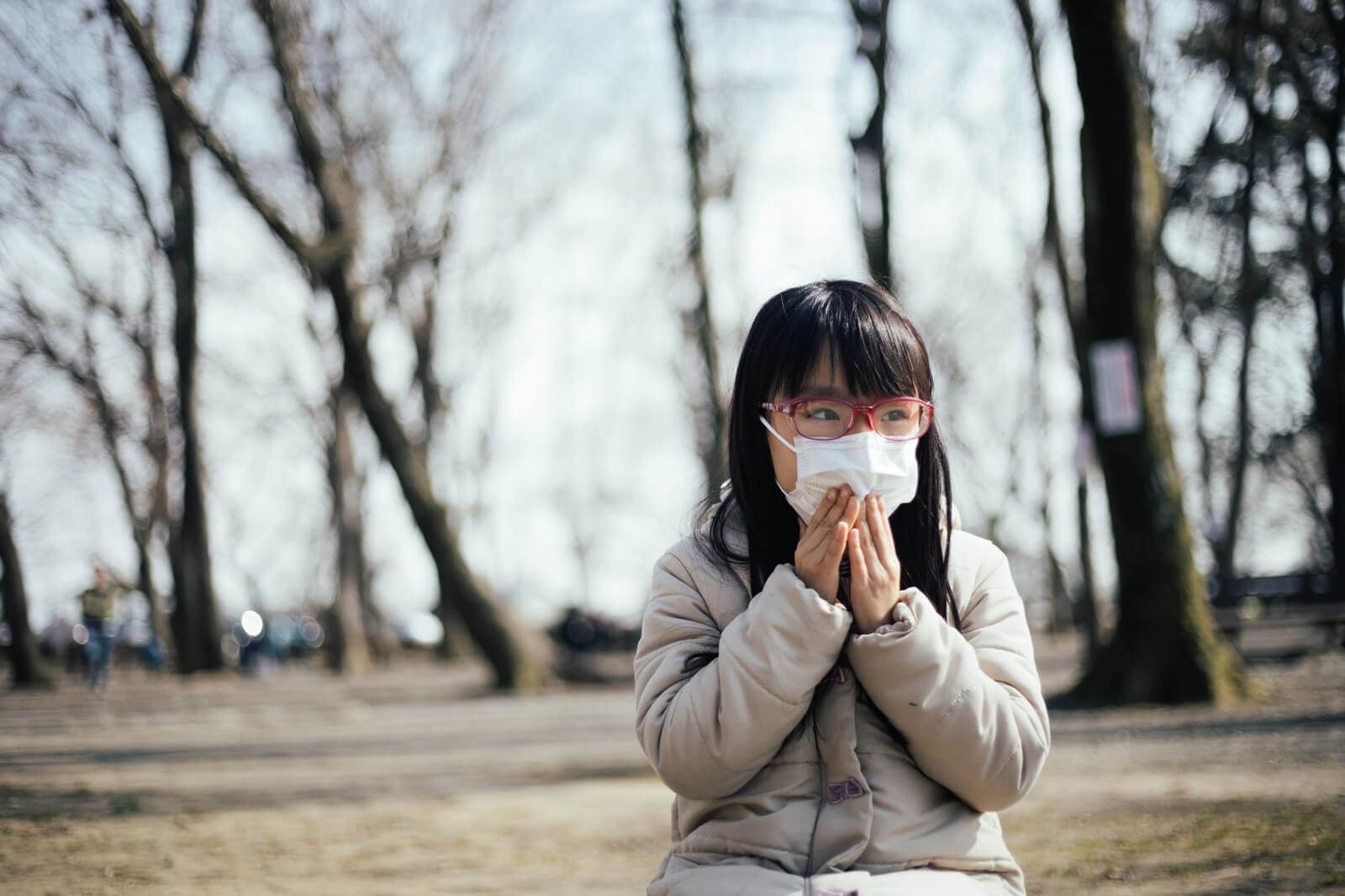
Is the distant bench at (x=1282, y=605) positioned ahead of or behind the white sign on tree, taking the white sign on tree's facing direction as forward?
behind

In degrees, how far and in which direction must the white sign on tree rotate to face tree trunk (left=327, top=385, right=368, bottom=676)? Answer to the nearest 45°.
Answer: approximately 135° to its right

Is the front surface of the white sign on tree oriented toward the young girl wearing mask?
yes

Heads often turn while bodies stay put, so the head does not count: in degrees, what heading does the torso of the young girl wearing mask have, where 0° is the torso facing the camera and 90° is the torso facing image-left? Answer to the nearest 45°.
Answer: approximately 0°

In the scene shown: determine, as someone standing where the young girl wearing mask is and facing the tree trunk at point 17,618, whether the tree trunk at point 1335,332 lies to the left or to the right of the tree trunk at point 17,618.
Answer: right

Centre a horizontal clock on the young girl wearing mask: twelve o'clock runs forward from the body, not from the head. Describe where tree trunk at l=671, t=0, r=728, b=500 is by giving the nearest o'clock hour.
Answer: The tree trunk is roughly at 6 o'clock from the young girl wearing mask.

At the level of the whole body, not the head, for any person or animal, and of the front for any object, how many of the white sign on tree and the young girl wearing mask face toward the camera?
2

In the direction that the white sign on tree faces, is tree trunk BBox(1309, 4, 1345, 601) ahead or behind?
behind

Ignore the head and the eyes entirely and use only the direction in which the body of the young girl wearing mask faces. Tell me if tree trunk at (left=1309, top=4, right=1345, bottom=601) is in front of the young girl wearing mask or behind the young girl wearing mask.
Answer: behind
